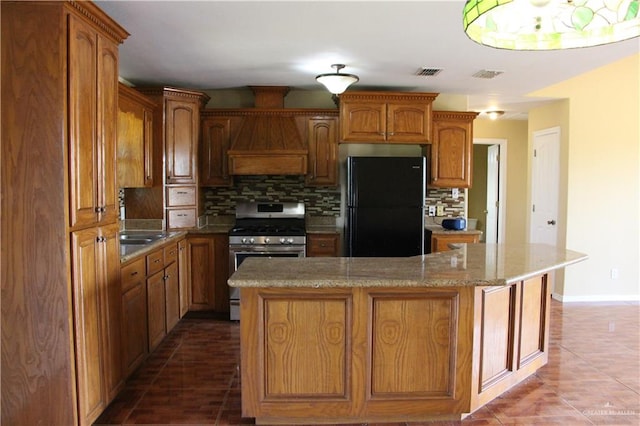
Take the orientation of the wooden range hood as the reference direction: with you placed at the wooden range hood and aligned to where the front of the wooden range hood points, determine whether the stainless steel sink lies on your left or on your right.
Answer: on your right

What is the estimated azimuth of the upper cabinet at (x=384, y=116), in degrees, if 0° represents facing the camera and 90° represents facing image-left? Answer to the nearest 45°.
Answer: approximately 0°

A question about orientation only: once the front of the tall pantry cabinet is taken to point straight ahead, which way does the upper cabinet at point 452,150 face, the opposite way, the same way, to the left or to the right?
to the right

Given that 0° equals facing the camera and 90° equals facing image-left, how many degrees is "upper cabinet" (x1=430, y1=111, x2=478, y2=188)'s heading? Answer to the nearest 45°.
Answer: approximately 0°

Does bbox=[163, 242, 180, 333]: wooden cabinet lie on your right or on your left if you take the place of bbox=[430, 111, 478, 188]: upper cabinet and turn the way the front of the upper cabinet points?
on your right
